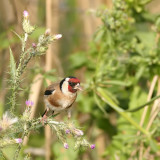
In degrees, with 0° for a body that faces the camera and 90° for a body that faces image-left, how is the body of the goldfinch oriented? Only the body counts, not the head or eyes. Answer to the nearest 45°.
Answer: approximately 315°
